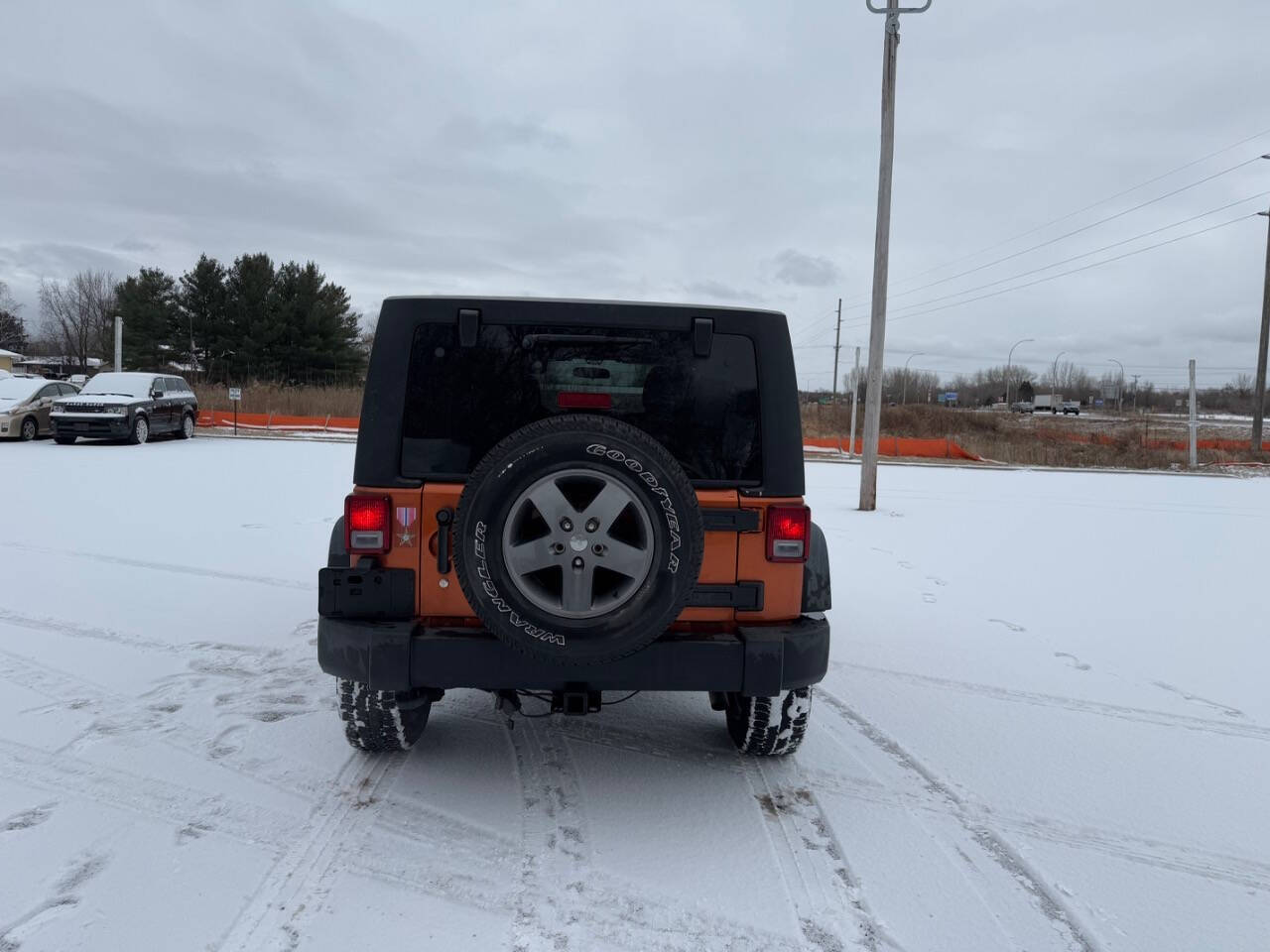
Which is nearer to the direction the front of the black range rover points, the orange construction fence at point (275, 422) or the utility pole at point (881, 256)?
the utility pole

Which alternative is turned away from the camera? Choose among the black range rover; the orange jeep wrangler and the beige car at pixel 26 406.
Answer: the orange jeep wrangler

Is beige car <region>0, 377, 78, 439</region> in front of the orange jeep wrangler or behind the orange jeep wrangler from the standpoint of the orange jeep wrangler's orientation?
in front

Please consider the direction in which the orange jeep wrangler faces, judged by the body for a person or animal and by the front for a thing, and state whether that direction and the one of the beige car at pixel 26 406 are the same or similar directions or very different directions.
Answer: very different directions

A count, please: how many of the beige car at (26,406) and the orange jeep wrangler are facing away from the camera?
1

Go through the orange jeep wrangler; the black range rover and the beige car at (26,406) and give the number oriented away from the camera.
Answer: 1

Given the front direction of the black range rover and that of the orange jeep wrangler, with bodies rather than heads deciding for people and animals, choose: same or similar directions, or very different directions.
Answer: very different directions

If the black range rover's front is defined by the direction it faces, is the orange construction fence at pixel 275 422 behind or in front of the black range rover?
behind

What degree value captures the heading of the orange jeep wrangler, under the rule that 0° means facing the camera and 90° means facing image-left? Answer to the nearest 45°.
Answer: approximately 180°

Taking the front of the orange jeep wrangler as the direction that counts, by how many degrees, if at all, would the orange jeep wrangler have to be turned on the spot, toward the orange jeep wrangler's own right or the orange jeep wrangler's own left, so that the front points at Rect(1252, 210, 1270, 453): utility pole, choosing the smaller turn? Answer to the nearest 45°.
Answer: approximately 45° to the orange jeep wrangler's own right

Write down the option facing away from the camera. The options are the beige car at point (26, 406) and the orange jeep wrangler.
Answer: the orange jeep wrangler

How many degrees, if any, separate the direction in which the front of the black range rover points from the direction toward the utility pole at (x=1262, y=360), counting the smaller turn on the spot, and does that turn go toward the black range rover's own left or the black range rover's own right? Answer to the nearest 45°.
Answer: approximately 135° to the black range rover's own left
